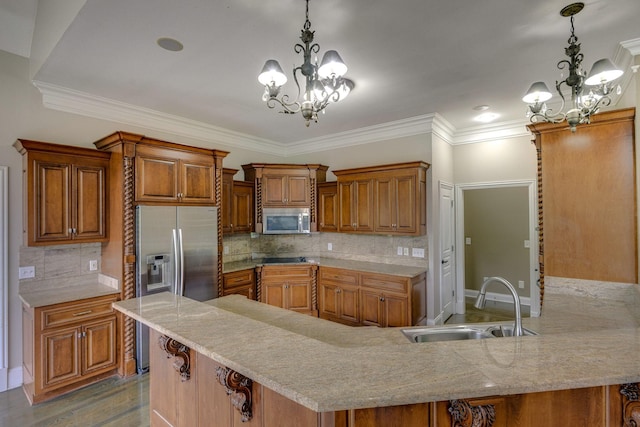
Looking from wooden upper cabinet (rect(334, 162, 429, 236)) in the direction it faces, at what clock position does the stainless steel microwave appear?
The stainless steel microwave is roughly at 2 o'clock from the wooden upper cabinet.

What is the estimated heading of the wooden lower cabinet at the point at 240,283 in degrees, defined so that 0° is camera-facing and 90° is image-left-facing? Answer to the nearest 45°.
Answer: approximately 315°

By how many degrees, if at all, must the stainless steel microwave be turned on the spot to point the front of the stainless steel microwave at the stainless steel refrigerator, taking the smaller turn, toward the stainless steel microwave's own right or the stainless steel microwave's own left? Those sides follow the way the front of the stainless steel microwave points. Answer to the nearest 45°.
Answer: approximately 45° to the stainless steel microwave's own right

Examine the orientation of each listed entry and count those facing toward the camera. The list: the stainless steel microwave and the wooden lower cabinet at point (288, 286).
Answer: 2

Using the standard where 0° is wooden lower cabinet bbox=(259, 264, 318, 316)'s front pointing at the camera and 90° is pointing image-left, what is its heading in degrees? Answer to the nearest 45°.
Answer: approximately 0°
